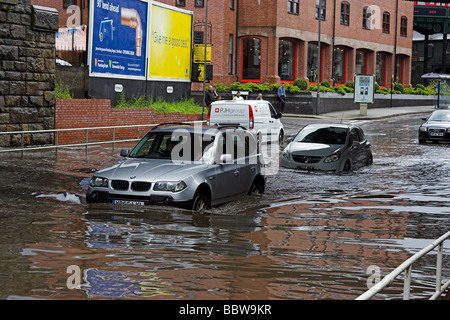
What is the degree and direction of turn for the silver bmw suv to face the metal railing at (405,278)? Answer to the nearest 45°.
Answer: approximately 45° to its left

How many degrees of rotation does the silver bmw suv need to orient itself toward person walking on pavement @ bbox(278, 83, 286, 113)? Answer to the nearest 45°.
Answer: approximately 135° to its right

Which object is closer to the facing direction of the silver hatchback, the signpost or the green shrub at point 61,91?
the green shrub

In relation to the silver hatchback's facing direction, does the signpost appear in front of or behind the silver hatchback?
behind

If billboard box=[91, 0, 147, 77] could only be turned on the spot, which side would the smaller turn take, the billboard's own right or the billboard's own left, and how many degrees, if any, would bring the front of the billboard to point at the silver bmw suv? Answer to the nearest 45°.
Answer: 0° — it already faces it

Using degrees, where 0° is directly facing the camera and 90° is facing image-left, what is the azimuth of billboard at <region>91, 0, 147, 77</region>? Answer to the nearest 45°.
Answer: approximately 0°

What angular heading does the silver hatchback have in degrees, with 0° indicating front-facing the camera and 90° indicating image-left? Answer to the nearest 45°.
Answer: approximately 45°

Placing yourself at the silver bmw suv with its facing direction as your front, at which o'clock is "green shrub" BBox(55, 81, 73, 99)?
The green shrub is roughly at 4 o'clock from the silver bmw suv.
